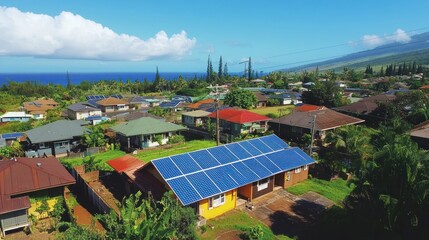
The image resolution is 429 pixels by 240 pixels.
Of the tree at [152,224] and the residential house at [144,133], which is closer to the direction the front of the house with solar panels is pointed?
the tree

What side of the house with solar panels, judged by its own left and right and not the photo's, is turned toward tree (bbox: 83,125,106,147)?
back

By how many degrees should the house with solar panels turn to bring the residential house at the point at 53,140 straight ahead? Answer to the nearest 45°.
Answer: approximately 180°

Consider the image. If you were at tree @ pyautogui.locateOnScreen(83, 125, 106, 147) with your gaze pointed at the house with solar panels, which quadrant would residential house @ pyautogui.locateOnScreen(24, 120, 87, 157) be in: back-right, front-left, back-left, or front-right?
back-right

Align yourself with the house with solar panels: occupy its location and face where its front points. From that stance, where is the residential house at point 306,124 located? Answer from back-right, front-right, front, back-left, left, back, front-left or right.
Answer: left

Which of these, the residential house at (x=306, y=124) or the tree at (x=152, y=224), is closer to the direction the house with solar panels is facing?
the tree
